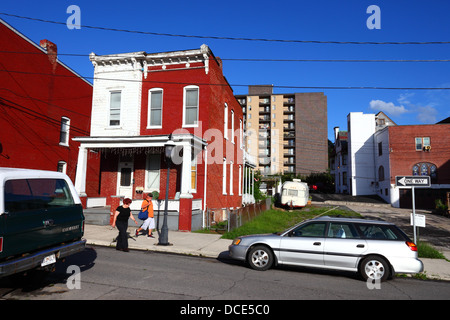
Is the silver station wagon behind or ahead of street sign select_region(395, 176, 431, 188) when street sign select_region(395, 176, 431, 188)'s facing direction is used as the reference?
ahead

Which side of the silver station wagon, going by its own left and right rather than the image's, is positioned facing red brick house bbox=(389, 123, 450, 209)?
right

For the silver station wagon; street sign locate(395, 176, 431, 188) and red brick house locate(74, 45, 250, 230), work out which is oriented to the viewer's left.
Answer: the silver station wagon

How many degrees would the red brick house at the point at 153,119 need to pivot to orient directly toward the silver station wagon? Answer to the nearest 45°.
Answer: approximately 45° to its left

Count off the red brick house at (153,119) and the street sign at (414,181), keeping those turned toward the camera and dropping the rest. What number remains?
2

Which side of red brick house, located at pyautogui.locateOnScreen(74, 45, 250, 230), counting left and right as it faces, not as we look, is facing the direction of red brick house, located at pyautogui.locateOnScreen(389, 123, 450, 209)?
left

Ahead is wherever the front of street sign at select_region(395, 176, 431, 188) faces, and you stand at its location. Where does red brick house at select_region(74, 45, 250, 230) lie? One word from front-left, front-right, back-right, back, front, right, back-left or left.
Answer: right

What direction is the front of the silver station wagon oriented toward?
to the viewer's left

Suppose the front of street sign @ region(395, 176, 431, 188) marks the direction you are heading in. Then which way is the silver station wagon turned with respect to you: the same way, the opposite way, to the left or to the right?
to the right

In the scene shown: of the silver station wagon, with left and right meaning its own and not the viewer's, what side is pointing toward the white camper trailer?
right

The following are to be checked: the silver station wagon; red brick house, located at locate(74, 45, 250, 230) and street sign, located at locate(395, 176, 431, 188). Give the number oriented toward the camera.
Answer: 2

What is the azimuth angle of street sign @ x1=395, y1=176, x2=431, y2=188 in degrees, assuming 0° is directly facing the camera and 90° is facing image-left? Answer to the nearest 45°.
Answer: approximately 0°

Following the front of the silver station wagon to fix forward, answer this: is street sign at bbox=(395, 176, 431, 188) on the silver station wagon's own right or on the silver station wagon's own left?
on the silver station wagon's own right
